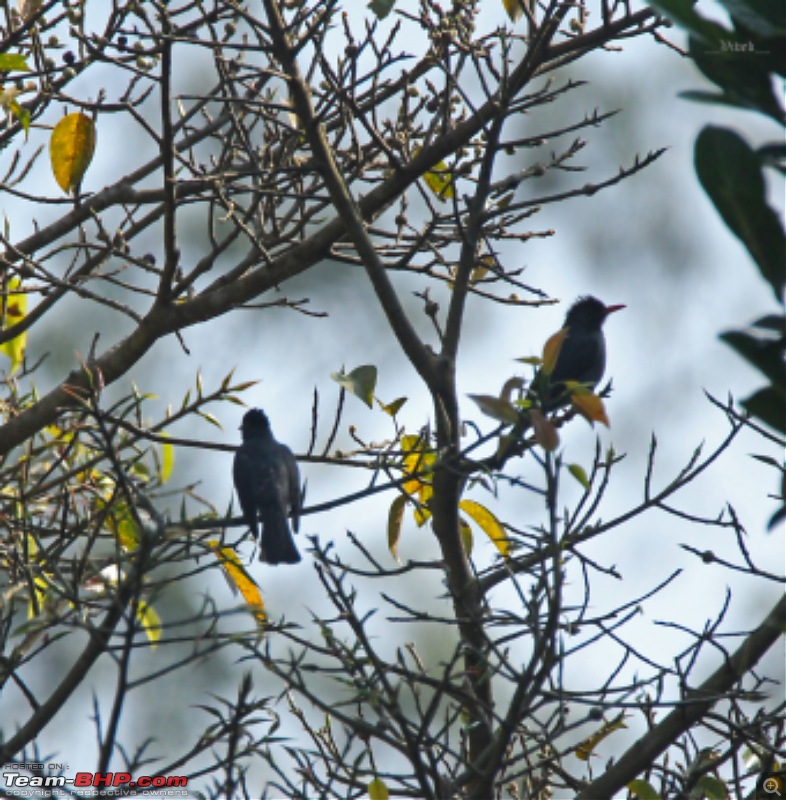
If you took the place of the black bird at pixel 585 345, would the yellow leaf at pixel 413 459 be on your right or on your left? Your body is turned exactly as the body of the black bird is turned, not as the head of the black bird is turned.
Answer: on your right

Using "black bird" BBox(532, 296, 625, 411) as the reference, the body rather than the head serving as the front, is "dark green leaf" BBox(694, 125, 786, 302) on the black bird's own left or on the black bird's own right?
on the black bird's own right

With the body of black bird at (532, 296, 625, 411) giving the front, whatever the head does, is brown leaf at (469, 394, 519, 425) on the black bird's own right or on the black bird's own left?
on the black bird's own right

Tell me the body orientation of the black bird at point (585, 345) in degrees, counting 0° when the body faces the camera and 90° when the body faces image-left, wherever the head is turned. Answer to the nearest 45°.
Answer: approximately 270°

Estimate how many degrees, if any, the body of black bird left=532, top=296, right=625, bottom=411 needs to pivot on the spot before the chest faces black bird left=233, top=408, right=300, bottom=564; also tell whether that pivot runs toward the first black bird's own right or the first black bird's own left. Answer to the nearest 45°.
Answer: approximately 135° to the first black bird's own right

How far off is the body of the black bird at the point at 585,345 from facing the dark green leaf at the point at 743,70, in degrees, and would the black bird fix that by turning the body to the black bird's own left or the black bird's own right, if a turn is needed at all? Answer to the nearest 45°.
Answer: approximately 90° to the black bird's own right
